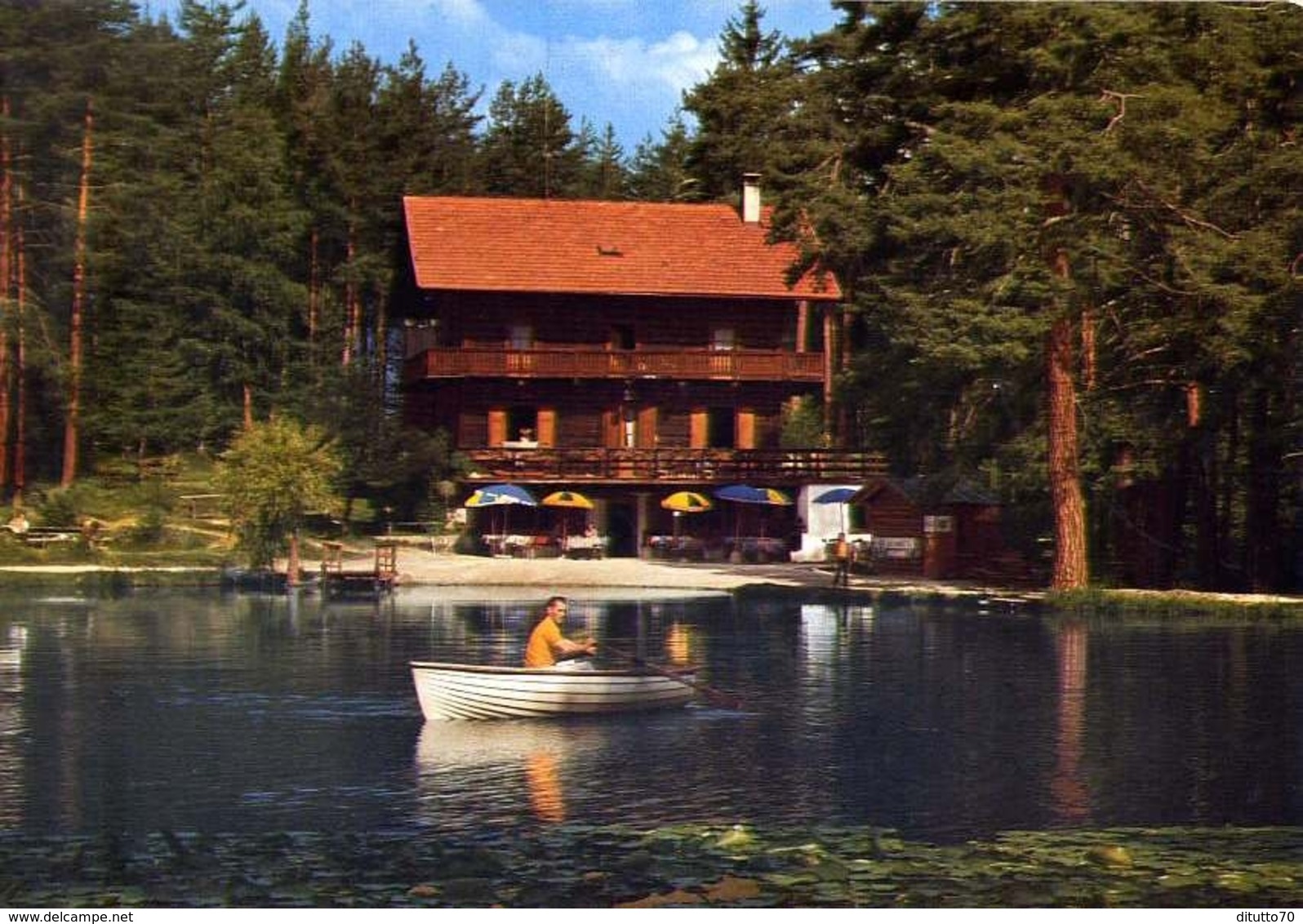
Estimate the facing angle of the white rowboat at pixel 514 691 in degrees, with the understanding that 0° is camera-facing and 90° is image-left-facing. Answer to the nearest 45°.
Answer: approximately 90°
